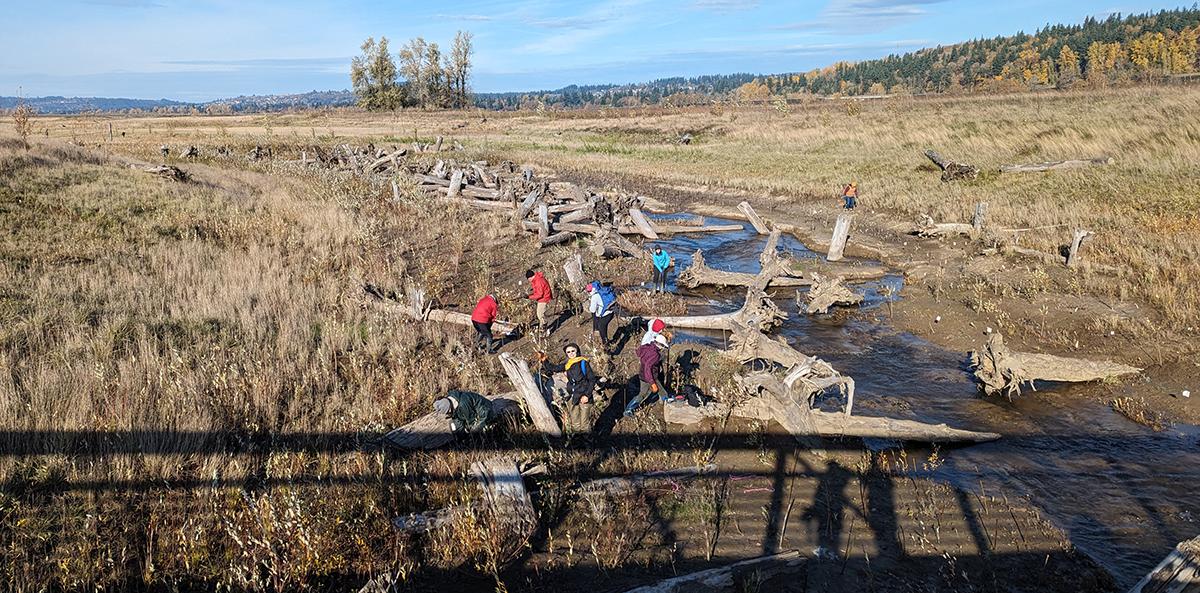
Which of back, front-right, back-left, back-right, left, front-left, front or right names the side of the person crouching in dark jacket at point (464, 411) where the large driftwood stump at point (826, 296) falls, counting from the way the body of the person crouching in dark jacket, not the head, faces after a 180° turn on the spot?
front-left

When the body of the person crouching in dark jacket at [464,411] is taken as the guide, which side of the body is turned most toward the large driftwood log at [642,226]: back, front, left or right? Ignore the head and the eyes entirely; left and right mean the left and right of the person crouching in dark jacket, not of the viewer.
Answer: right

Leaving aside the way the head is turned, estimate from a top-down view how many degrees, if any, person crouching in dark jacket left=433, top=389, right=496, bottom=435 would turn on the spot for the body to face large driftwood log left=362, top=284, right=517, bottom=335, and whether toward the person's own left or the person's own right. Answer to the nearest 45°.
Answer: approximately 90° to the person's own right

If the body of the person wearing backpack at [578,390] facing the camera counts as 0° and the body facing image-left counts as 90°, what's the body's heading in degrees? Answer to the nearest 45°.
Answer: approximately 45°

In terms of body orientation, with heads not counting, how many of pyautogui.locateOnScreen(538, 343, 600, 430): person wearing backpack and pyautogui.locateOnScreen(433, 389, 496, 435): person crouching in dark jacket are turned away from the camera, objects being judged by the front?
0

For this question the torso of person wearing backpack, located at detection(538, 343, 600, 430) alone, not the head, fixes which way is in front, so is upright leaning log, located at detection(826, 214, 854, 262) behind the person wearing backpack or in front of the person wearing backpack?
behind

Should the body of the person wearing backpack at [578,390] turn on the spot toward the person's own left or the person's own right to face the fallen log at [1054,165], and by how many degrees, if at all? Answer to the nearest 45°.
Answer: approximately 180°

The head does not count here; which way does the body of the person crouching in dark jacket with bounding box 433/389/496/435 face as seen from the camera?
to the viewer's left

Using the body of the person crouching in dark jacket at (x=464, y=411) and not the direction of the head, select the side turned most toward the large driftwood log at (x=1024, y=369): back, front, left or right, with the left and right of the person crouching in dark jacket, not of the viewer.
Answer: back
